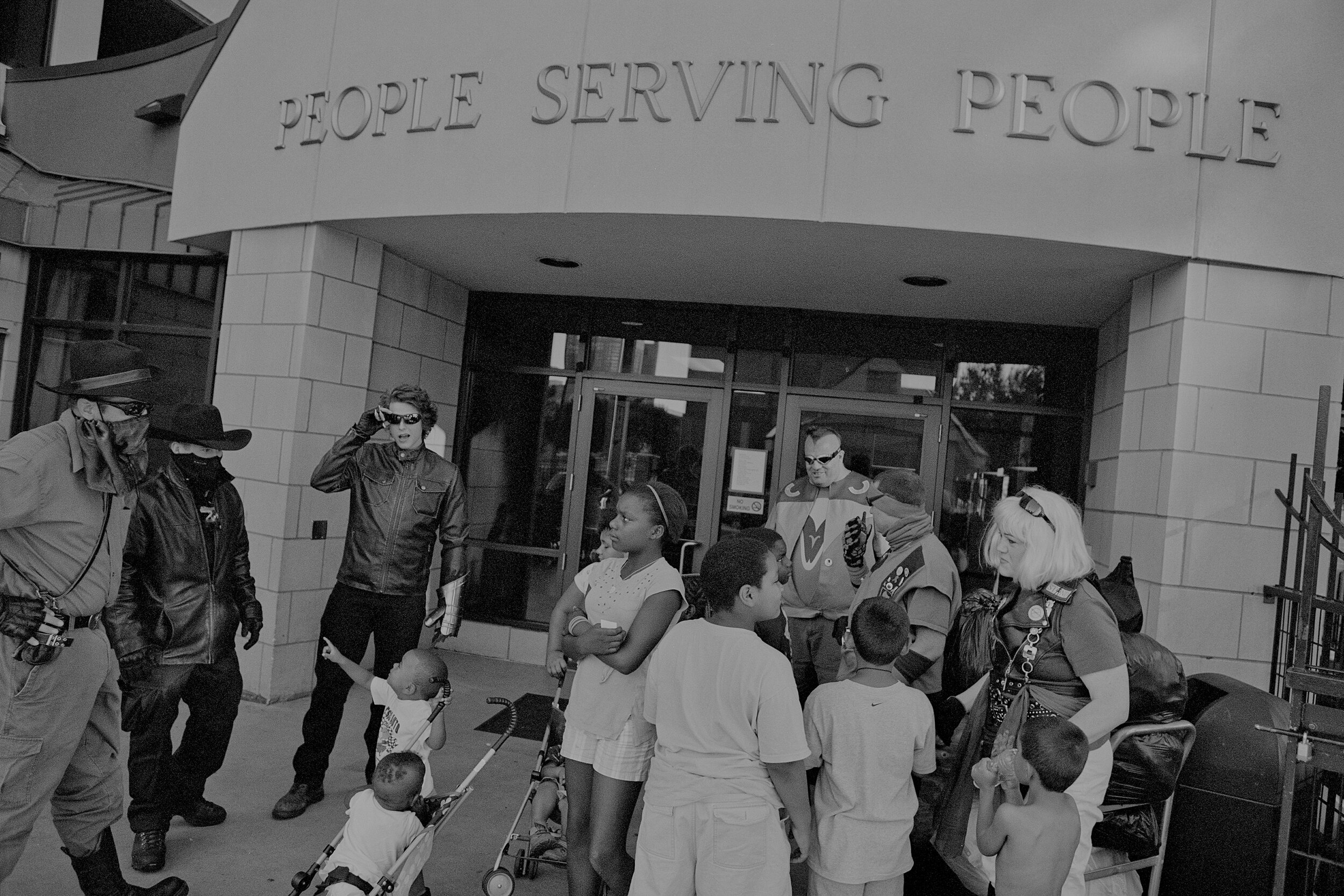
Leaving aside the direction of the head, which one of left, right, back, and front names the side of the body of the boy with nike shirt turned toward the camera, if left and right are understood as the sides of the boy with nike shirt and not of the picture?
back

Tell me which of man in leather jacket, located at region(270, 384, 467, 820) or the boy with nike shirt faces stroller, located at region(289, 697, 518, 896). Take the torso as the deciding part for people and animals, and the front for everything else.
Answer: the man in leather jacket

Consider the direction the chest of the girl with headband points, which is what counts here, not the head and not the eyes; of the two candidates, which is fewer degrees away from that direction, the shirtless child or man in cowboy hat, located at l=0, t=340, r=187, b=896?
the man in cowboy hat

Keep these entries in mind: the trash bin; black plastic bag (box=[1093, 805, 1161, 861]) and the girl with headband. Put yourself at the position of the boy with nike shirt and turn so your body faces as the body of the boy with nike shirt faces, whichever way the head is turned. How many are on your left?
1

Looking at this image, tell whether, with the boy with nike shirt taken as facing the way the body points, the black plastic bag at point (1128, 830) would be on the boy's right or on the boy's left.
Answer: on the boy's right

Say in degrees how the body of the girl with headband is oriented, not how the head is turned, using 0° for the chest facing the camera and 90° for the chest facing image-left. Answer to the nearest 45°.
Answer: approximately 45°

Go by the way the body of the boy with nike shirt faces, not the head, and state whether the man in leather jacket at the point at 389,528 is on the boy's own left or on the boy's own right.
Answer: on the boy's own left

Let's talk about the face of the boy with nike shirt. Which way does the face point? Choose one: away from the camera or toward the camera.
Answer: away from the camera

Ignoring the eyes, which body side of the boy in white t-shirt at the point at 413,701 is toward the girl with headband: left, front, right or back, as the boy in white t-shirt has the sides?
left

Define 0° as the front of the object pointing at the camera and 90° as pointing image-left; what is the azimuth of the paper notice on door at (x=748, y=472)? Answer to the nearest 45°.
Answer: approximately 0°

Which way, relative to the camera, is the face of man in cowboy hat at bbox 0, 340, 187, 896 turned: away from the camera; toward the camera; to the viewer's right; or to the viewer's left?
to the viewer's right

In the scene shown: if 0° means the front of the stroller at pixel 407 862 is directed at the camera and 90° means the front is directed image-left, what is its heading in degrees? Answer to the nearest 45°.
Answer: approximately 45°

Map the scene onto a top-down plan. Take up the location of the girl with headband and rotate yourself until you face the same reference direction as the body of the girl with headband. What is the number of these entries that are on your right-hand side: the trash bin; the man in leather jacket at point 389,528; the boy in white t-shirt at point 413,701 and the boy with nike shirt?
2
